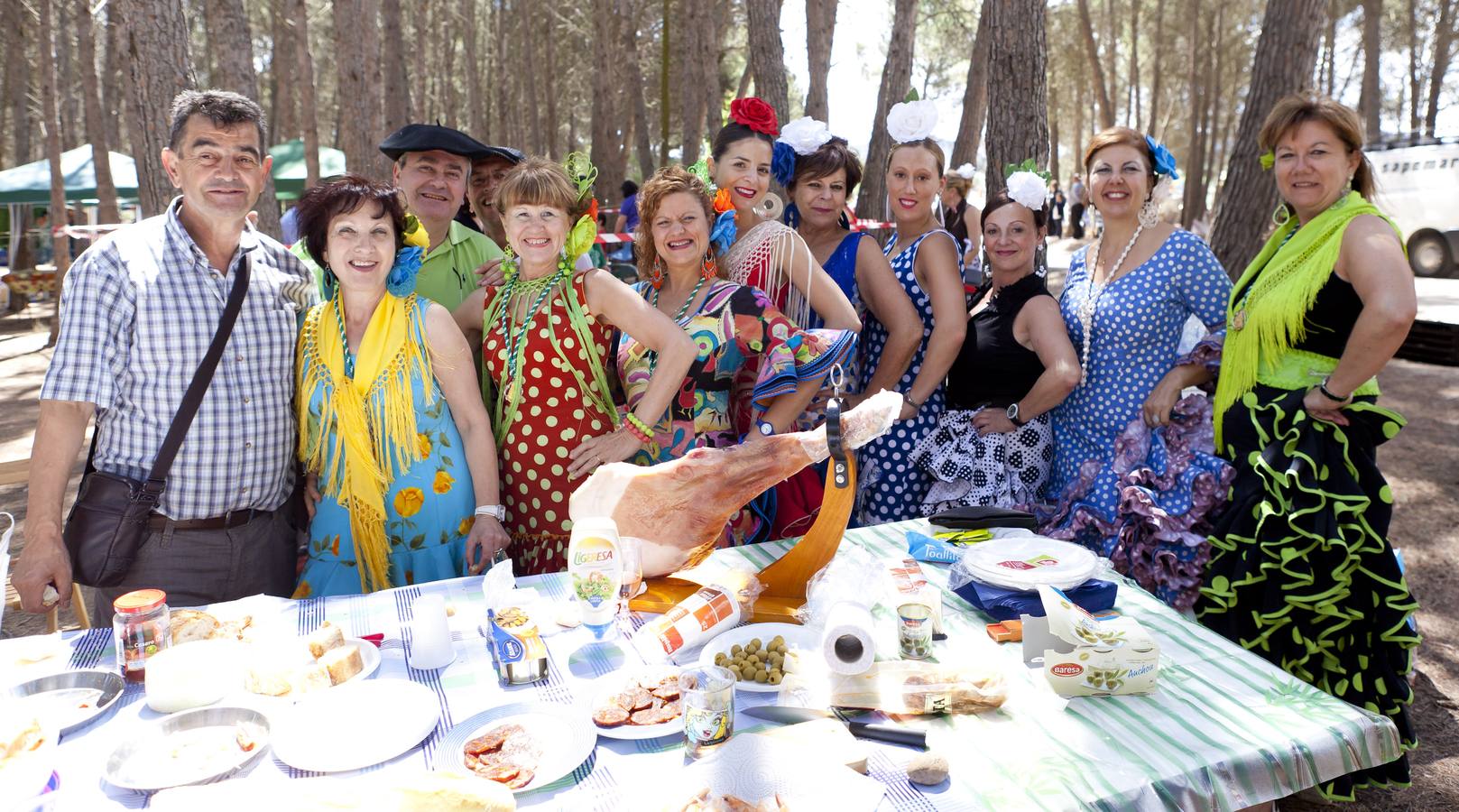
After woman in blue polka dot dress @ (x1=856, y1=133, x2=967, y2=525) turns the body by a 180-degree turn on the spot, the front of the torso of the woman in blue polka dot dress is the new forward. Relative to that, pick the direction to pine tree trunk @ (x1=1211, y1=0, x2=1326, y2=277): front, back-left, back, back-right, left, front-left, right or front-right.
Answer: front

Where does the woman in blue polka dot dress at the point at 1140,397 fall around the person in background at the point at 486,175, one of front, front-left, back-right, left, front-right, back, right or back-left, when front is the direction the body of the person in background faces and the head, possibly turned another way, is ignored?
front-left

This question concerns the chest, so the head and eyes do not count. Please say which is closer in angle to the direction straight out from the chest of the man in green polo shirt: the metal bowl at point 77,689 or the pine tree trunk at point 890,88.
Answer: the metal bowl

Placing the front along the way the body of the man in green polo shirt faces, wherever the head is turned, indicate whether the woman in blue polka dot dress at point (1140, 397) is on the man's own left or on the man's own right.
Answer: on the man's own left

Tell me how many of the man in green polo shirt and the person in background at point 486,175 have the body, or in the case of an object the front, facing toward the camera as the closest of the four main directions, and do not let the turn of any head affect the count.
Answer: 2

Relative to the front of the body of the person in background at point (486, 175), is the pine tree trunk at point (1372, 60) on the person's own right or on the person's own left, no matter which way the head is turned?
on the person's own left

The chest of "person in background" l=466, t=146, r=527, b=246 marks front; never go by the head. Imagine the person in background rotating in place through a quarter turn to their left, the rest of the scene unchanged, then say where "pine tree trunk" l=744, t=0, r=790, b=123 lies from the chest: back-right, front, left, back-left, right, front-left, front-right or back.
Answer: front-left

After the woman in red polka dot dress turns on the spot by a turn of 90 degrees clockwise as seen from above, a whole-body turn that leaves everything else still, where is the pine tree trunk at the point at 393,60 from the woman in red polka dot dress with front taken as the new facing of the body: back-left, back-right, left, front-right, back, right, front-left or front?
front-right

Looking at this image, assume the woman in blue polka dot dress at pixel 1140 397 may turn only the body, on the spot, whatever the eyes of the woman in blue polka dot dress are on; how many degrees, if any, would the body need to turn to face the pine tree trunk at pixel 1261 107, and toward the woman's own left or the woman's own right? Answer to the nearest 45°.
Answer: approximately 135° to the woman's own right

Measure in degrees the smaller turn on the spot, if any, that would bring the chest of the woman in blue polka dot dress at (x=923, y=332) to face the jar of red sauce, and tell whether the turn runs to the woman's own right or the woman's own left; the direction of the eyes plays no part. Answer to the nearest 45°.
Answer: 0° — they already face it

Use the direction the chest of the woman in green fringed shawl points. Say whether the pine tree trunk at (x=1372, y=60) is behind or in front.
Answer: behind
